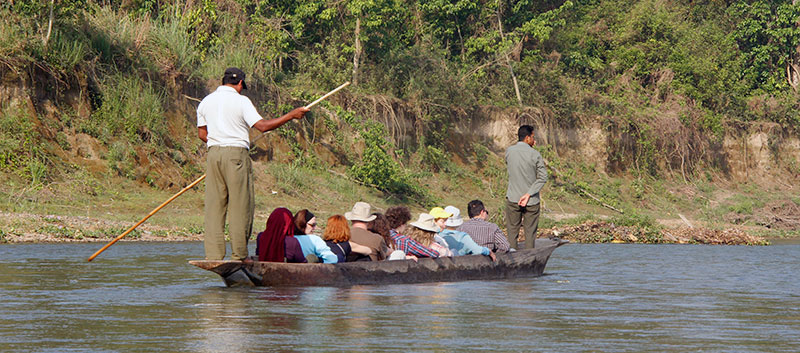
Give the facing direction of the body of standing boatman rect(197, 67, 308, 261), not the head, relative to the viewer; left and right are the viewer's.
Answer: facing away from the viewer and to the right of the viewer

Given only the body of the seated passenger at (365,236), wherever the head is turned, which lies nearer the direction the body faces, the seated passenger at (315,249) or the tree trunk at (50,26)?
the tree trunk
